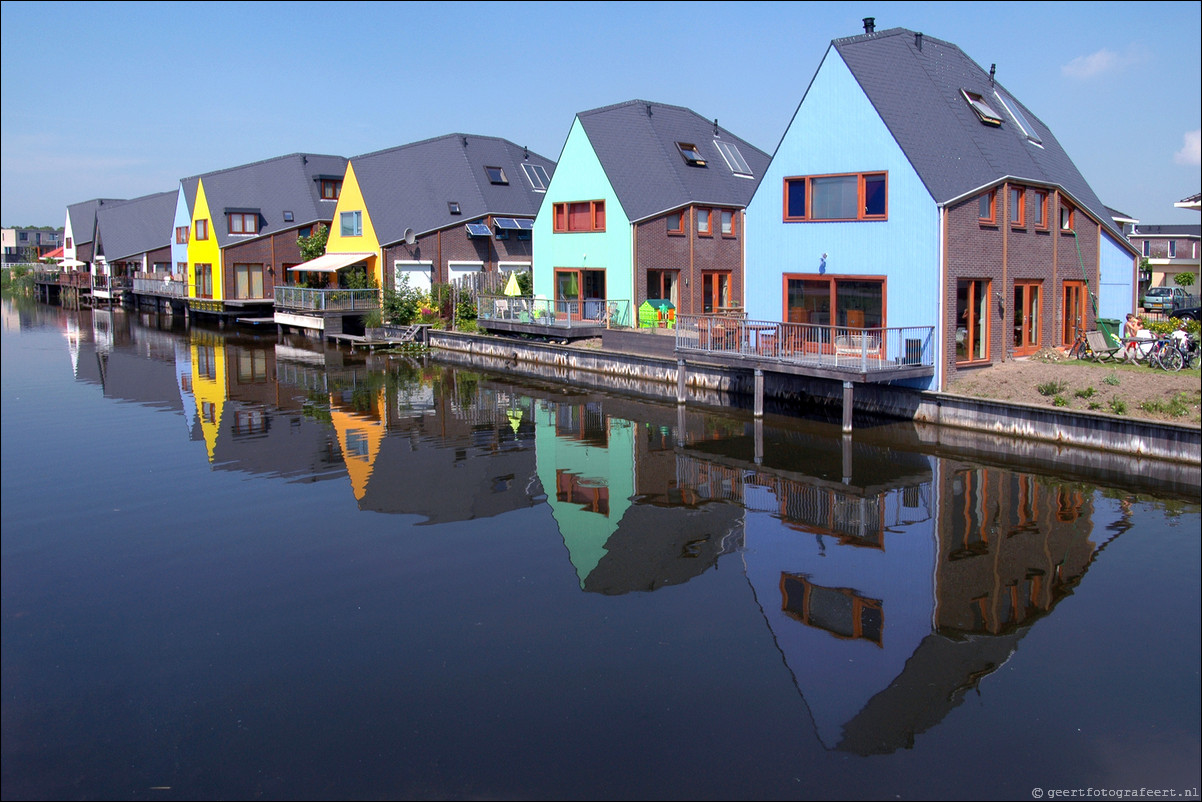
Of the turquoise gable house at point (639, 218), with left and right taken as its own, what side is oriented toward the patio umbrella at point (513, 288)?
front

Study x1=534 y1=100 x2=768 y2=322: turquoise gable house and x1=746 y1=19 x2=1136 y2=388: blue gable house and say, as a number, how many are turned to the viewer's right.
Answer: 0

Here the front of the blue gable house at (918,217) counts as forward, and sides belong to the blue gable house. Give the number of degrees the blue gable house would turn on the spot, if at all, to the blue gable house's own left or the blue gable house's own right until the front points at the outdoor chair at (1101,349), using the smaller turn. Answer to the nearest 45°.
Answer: approximately 135° to the blue gable house's own left

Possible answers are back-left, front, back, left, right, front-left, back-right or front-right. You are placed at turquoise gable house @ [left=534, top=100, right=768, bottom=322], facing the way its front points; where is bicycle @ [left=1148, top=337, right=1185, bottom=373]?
left

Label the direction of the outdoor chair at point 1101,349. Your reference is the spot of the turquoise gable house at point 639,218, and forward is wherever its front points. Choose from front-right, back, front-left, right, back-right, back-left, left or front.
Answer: left

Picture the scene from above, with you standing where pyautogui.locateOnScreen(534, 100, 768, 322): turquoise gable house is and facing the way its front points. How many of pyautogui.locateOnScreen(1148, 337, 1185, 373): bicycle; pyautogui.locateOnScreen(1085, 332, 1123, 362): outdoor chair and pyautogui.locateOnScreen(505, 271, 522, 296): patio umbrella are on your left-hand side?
2

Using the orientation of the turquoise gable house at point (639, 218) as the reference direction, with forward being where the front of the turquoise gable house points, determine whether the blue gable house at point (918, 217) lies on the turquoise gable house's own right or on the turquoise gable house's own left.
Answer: on the turquoise gable house's own left

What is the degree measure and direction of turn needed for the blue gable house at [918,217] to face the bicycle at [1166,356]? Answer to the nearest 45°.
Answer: approximately 135° to its left

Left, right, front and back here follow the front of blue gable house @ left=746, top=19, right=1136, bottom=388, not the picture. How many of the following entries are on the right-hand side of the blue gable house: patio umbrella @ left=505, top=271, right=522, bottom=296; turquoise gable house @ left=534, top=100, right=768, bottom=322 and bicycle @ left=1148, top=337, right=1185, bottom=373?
2

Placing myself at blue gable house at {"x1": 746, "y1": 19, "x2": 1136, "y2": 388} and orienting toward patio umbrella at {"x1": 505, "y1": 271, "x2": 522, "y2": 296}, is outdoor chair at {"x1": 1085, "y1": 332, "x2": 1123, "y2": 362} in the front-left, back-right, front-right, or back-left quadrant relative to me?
back-right

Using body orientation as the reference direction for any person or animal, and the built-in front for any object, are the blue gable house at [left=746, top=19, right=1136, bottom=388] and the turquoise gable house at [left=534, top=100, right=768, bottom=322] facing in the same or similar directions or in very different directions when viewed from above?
same or similar directions

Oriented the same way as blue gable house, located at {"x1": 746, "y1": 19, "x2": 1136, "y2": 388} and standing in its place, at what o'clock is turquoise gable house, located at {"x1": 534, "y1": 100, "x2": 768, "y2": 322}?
The turquoise gable house is roughly at 3 o'clock from the blue gable house.

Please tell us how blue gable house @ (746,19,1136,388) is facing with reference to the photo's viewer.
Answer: facing the viewer and to the left of the viewer
